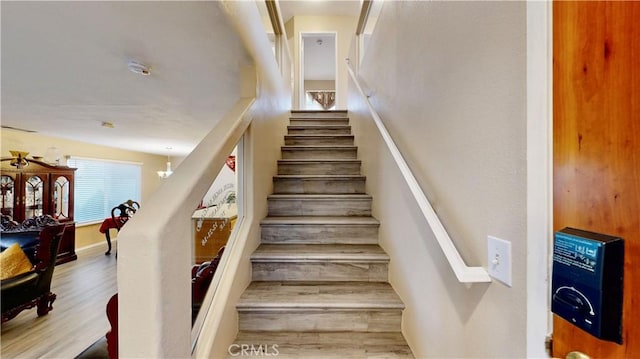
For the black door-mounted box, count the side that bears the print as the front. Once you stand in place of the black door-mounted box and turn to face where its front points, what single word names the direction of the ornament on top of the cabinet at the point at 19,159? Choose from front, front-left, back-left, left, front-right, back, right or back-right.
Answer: front-right

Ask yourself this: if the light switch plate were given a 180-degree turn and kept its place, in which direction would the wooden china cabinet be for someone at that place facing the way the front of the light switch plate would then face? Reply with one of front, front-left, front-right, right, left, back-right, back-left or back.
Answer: back-left

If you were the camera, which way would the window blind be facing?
facing the viewer and to the right of the viewer

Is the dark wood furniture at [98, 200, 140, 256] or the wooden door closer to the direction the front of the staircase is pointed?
the wooden door

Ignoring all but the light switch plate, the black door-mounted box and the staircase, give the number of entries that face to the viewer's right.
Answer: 0

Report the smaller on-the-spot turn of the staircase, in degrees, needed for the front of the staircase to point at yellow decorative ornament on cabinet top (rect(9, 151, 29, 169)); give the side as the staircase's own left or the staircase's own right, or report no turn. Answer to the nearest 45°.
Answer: approximately 135° to the staircase's own right

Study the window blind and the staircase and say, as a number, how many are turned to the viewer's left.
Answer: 0

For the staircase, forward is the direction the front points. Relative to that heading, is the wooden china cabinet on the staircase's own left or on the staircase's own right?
on the staircase's own right

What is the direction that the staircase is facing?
toward the camera

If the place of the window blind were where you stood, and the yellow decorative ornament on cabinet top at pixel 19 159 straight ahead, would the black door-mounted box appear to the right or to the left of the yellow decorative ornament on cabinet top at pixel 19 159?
left

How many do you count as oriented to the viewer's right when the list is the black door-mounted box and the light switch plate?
0

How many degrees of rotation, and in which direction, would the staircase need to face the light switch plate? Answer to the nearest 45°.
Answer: approximately 45° to its left

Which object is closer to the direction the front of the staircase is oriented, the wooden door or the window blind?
the wooden door

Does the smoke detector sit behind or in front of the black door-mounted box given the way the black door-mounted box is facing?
in front

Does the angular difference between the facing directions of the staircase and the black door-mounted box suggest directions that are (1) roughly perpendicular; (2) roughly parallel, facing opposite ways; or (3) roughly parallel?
roughly perpendicular

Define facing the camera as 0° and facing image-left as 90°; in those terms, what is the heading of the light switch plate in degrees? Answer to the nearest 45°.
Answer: approximately 45°

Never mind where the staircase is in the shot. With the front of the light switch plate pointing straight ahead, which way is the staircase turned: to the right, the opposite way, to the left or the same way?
to the left
